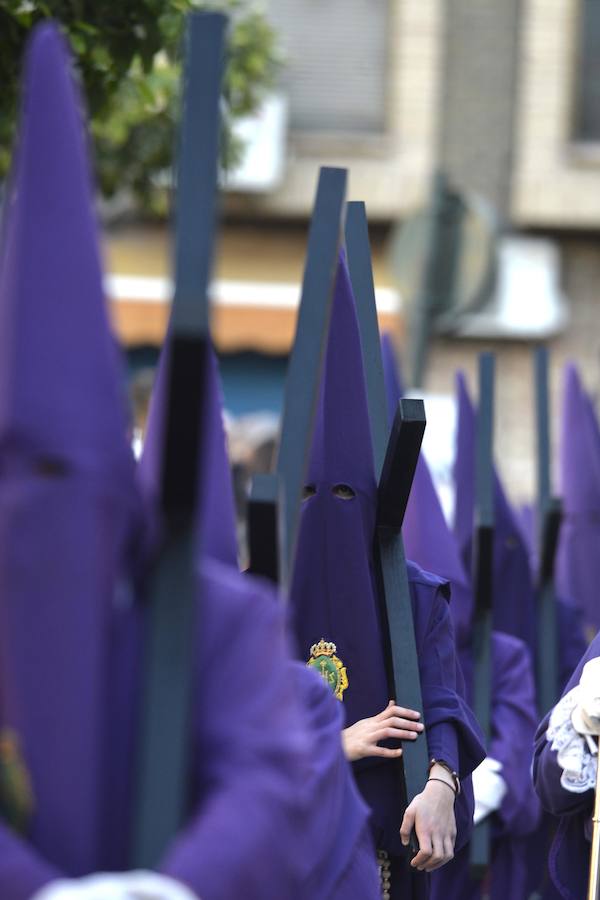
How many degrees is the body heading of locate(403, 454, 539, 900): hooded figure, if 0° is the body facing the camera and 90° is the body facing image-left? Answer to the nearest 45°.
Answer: approximately 45°

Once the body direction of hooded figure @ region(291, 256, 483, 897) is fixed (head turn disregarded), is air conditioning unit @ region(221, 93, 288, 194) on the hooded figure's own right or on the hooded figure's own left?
on the hooded figure's own right

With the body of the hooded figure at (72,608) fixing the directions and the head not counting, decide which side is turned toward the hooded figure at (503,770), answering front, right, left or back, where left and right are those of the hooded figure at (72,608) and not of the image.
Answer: back

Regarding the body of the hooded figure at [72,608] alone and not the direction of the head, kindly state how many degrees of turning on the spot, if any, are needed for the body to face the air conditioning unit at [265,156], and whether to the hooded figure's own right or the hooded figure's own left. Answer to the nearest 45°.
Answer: approximately 135° to the hooded figure's own right

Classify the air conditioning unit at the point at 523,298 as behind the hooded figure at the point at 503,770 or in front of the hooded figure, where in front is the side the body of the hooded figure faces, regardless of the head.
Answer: behind

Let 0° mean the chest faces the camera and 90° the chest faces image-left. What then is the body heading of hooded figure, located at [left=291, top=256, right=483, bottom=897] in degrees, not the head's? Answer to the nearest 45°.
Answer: approximately 45°

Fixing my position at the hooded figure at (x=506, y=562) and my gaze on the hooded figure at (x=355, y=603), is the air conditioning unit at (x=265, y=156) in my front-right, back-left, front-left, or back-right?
back-right

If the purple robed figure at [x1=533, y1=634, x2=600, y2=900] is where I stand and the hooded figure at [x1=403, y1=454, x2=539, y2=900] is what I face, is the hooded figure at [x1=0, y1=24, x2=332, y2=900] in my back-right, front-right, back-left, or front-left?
back-left

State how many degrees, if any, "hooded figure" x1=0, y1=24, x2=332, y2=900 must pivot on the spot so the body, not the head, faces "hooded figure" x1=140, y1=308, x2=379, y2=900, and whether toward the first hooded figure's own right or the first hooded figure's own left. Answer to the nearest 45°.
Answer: approximately 180°
